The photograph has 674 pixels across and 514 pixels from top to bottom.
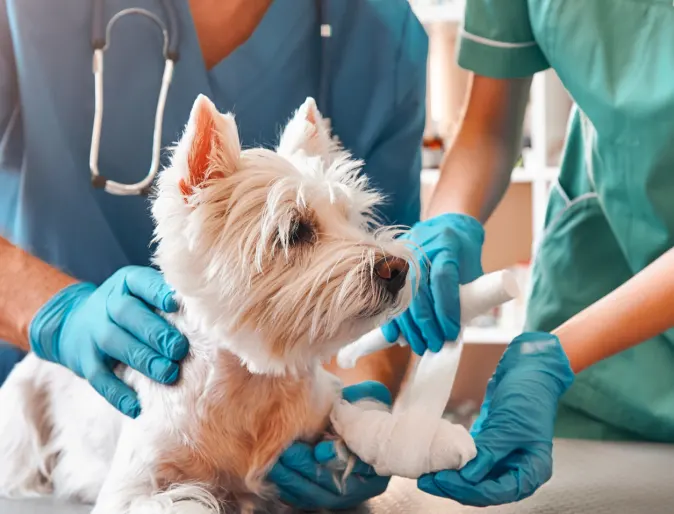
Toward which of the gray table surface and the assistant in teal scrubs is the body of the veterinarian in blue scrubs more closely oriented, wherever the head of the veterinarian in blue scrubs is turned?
the gray table surface

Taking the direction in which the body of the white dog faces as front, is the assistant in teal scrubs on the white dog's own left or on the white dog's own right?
on the white dog's own left

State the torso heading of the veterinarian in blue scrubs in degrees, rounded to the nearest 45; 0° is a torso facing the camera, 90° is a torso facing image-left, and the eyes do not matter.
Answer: approximately 0°

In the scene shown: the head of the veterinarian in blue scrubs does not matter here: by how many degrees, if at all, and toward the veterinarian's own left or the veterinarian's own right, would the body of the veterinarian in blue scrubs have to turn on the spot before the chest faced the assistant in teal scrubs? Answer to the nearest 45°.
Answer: approximately 90° to the veterinarian's own left
